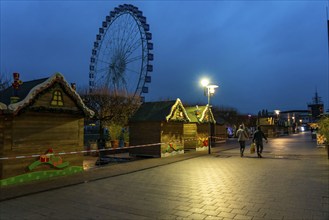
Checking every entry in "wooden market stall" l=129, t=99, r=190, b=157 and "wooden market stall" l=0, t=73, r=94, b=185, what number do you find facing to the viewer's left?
0

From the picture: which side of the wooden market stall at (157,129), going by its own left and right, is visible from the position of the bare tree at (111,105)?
back

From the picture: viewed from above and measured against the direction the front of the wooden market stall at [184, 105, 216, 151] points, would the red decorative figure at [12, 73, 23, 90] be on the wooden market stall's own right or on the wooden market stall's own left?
on the wooden market stall's own right

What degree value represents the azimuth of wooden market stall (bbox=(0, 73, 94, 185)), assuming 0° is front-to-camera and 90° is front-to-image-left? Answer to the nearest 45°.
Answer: approximately 315°

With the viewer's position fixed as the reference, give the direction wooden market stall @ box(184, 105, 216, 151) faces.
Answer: facing the viewer and to the right of the viewer

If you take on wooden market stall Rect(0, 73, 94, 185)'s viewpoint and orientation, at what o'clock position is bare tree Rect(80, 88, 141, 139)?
The bare tree is roughly at 8 o'clock from the wooden market stall.

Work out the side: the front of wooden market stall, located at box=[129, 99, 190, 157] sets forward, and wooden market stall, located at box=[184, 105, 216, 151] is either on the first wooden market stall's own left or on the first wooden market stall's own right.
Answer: on the first wooden market stall's own left

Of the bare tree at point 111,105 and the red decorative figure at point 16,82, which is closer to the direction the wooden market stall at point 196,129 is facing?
the red decorative figure

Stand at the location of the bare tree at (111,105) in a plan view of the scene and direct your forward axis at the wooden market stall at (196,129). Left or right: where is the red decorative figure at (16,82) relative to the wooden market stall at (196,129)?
right

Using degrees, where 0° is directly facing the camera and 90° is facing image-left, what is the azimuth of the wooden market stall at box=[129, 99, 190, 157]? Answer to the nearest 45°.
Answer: approximately 315°

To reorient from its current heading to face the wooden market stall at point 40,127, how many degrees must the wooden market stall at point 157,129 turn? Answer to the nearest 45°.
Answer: approximately 90° to its right
